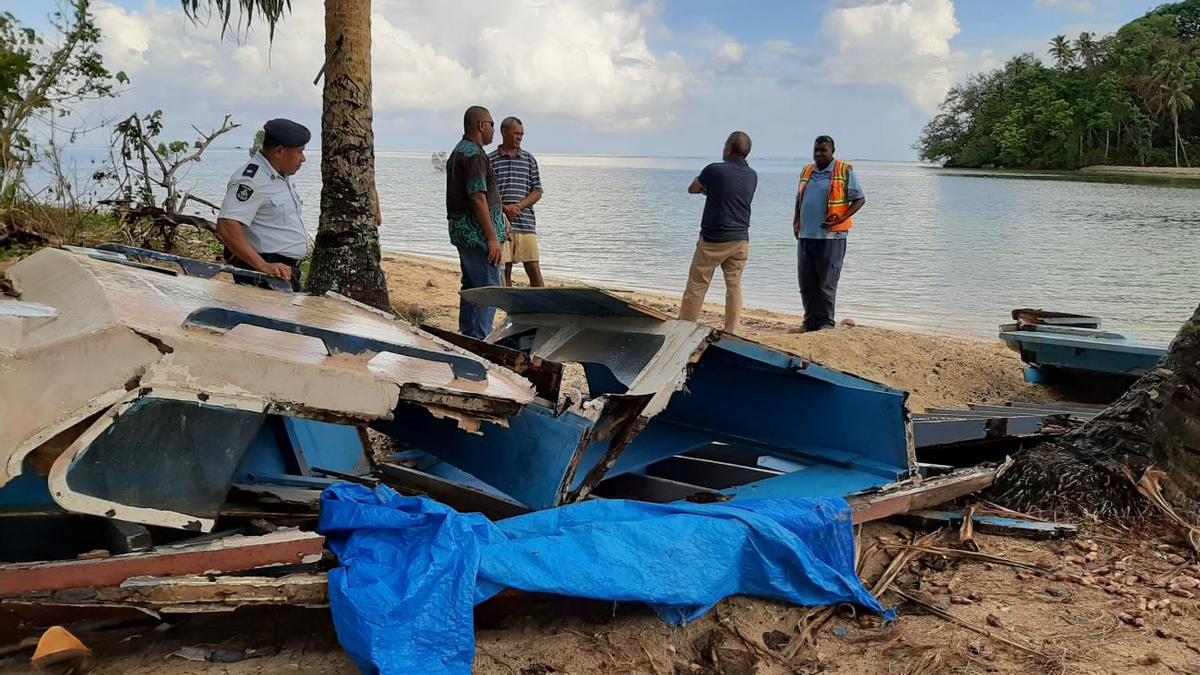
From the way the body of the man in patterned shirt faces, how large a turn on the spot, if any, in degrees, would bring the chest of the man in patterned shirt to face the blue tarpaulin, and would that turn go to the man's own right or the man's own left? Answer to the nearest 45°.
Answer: approximately 90° to the man's own right

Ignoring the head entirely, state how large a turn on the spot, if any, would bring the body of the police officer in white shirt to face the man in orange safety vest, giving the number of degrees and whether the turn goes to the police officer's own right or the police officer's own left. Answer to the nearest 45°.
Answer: approximately 45° to the police officer's own left

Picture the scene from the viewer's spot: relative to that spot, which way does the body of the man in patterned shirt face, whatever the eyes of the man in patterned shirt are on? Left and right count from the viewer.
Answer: facing to the right of the viewer

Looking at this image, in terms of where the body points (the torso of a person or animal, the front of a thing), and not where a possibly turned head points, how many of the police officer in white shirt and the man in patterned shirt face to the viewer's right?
2

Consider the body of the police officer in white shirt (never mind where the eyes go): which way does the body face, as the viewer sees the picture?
to the viewer's right

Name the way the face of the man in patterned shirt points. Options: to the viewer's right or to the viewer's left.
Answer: to the viewer's right

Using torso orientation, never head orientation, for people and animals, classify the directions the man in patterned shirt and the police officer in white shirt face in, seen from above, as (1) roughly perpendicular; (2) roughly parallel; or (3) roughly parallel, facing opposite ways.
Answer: roughly parallel

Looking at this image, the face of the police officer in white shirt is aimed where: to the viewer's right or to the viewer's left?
to the viewer's right

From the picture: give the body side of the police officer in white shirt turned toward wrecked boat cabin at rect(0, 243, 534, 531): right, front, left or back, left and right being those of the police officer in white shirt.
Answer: right

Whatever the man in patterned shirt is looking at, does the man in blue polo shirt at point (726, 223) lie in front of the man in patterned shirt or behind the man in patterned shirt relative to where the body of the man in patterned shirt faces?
in front

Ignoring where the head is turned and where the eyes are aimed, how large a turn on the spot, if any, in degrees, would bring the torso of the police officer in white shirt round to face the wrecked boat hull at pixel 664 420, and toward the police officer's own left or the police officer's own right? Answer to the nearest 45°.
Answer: approximately 45° to the police officer's own right
